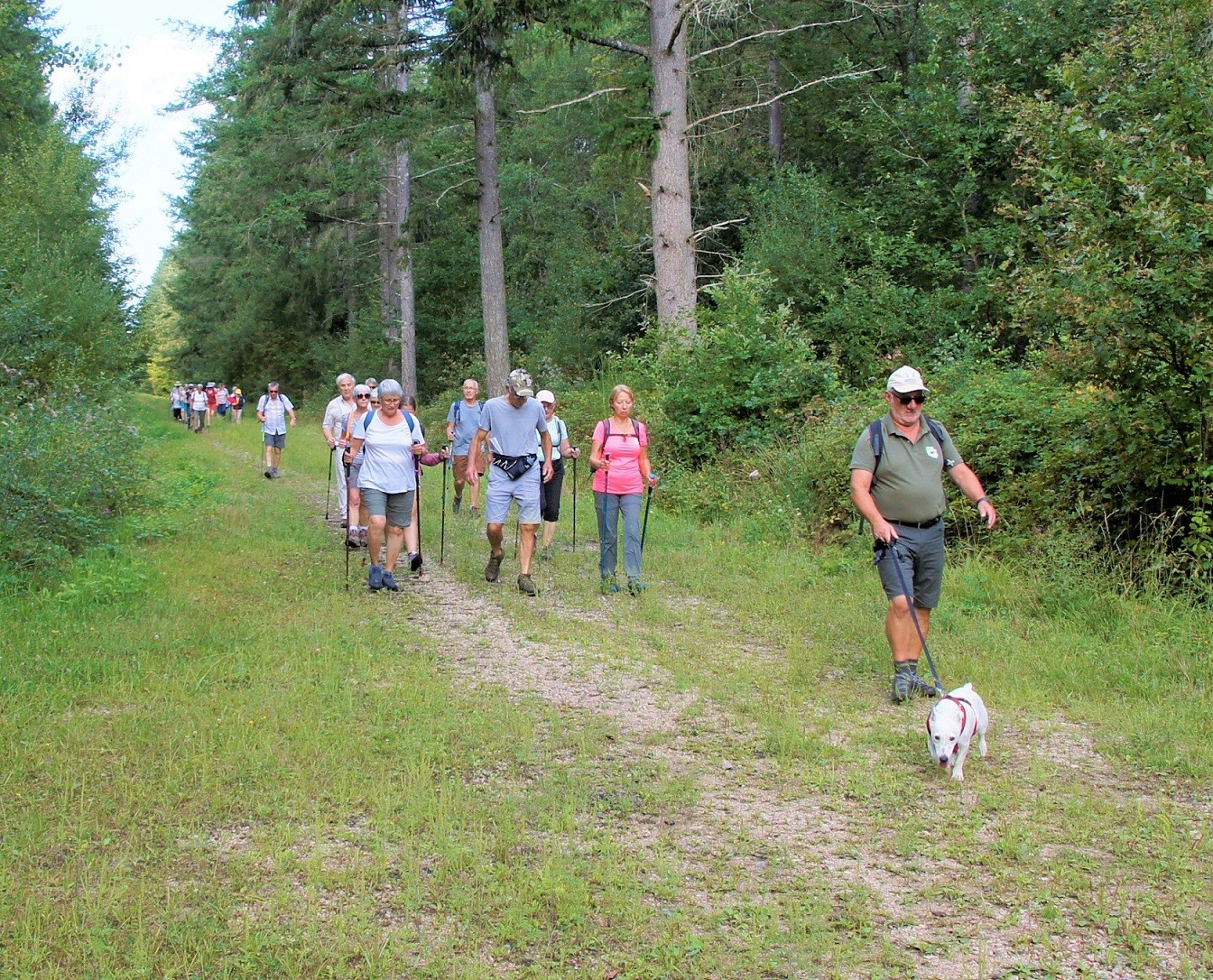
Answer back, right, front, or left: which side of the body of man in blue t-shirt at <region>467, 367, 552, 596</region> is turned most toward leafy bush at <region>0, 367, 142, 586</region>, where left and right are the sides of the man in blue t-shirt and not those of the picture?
right

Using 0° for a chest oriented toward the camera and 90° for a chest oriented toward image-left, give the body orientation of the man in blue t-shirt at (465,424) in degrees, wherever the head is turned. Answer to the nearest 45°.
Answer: approximately 0°

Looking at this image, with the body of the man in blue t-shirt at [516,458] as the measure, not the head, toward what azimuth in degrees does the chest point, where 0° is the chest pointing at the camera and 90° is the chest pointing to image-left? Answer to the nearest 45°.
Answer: approximately 0°

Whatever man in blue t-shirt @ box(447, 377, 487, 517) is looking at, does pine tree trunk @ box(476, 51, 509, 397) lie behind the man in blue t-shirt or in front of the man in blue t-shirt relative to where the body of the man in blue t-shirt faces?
behind

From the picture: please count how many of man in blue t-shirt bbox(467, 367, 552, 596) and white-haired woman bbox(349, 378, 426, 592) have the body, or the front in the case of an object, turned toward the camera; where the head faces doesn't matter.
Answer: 2

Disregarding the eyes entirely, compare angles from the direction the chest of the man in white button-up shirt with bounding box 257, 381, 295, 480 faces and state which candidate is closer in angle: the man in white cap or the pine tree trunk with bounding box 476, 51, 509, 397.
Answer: the man in white cap
